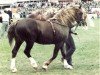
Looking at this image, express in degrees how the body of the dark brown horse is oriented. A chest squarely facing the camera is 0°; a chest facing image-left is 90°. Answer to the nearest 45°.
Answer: approximately 270°
